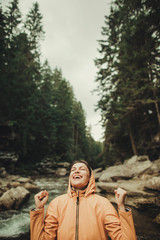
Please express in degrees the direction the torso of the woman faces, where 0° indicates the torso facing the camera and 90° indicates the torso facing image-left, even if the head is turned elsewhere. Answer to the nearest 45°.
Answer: approximately 0°

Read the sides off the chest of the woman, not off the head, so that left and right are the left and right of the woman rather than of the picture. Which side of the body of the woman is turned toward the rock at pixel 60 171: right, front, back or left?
back

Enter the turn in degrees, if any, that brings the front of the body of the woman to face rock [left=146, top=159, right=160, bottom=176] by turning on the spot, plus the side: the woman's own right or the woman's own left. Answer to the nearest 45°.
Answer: approximately 135° to the woman's own left

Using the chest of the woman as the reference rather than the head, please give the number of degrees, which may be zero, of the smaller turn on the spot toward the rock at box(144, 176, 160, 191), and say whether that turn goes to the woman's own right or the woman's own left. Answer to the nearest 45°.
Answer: approximately 135° to the woman's own left

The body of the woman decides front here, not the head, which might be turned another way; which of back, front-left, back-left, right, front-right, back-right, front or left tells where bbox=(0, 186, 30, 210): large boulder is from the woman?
back-right

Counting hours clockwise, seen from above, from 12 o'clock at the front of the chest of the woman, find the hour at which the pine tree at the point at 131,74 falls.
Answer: The pine tree is roughly at 7 o'clock from the woman.
